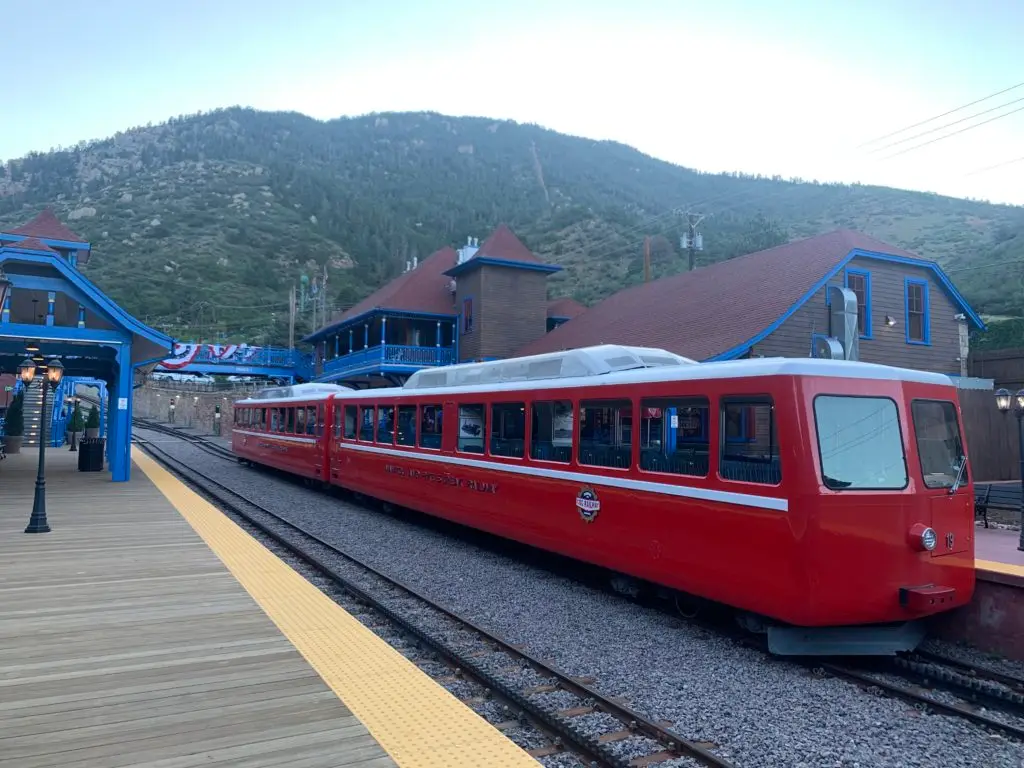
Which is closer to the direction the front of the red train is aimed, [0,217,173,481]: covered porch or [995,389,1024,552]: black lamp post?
the black lamp post

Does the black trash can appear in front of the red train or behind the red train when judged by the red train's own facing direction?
behind

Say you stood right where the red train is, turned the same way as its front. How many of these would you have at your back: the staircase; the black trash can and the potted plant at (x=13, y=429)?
3

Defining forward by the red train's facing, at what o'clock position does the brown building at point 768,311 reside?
The brown building is roughly at 8 o'clock from the red train.

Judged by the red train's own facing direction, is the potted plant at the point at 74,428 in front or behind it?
behind

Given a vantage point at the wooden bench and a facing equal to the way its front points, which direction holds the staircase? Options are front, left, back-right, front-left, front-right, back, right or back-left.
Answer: front-right

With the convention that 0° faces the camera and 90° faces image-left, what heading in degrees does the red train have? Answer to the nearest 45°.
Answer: approximately 315°

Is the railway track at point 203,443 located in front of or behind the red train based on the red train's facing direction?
behind

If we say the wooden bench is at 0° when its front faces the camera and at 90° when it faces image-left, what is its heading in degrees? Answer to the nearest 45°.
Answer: approximately 45°
